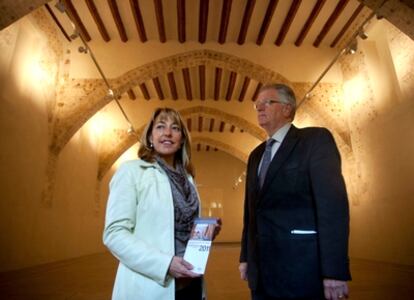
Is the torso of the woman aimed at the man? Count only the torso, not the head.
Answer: no

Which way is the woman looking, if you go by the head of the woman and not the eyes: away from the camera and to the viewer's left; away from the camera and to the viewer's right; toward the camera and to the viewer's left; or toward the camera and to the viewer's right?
toward the camera and to the viewer's right

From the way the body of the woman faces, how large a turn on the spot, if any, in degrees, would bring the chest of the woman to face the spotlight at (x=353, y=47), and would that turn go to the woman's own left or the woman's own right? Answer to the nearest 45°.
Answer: approximately 90° to the woman's own left

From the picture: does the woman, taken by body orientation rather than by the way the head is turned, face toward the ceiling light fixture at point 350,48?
no

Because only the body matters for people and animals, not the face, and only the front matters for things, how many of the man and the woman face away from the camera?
0

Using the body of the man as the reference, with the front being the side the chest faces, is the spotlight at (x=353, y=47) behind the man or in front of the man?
behind

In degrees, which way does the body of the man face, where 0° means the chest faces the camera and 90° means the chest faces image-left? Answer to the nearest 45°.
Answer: approximately 45°
